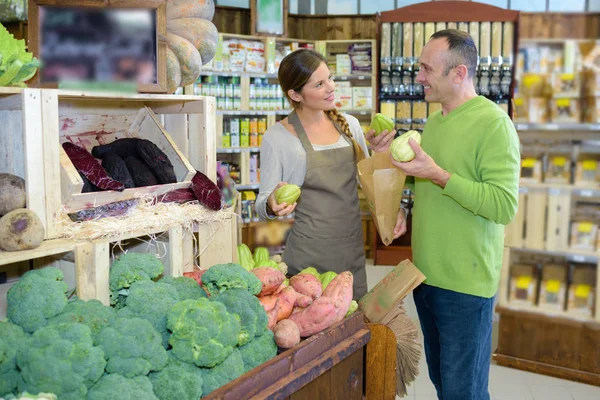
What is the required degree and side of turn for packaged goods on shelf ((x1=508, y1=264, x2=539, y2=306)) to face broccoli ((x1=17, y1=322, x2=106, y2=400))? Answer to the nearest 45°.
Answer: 0° — it already faces it

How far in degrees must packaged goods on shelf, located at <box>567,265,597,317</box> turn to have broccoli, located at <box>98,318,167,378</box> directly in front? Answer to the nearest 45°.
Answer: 0° — it already faces it

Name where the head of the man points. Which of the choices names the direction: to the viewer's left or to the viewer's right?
to the viewer's left

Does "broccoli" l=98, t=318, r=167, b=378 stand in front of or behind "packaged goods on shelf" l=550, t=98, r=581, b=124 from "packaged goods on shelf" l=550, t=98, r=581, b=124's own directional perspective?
in front

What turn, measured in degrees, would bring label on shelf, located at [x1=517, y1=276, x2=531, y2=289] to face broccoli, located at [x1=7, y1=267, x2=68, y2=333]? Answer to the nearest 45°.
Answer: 0° — it already faces it

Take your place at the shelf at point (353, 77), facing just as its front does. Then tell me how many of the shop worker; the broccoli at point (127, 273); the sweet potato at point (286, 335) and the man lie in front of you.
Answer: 4

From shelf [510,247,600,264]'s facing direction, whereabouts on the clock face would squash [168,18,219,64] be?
The squash is roughly at 1 o'clock from the shelf.
